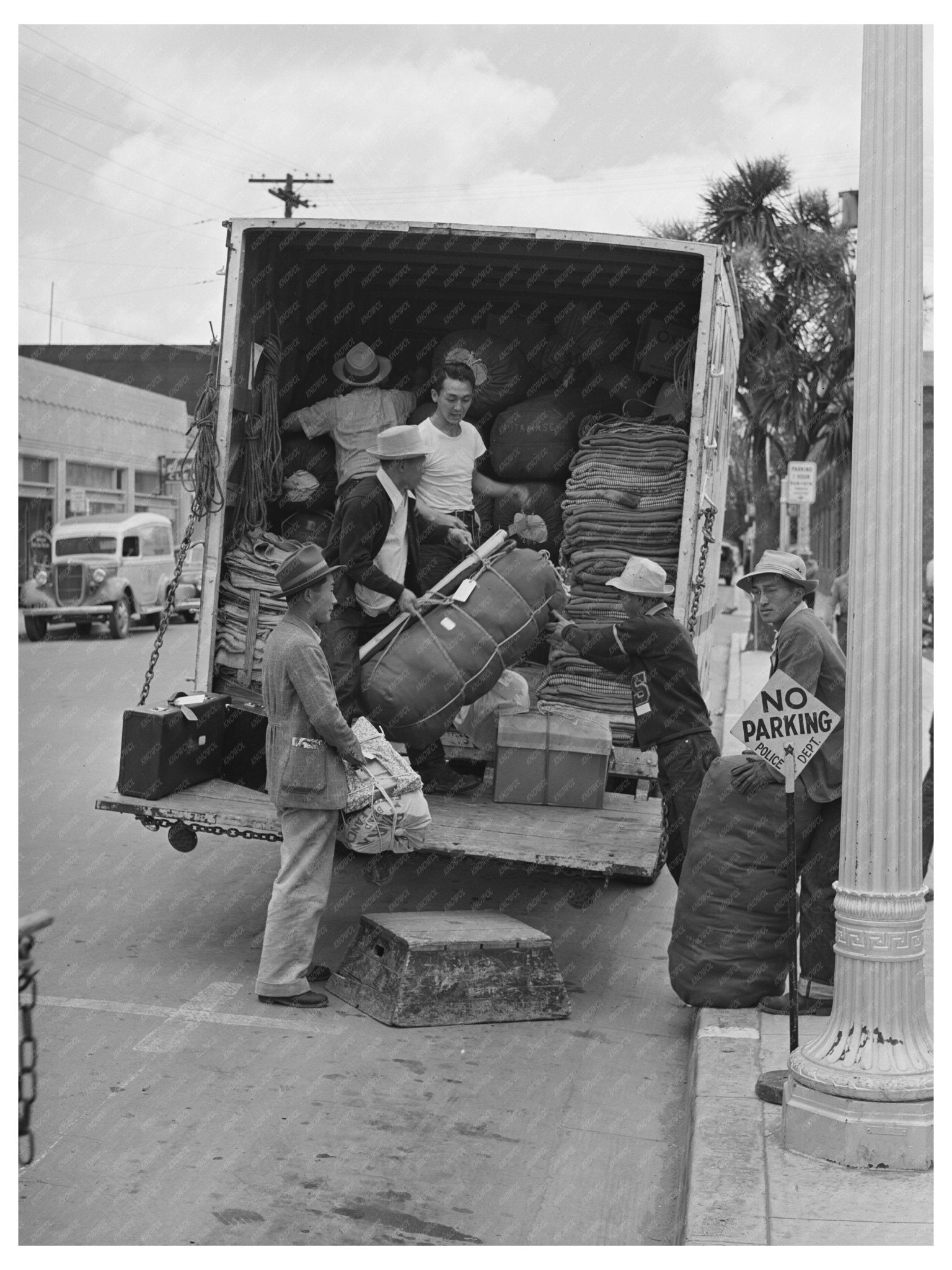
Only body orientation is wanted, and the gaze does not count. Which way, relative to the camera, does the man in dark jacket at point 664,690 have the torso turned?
to the viewer's left

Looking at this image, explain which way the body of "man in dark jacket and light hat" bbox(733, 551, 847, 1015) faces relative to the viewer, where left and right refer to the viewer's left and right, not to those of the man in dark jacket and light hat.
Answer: facing to the left of the viewer

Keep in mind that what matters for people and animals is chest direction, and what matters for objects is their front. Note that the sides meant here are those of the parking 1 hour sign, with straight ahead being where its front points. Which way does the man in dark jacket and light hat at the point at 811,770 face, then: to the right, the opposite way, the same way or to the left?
to the right

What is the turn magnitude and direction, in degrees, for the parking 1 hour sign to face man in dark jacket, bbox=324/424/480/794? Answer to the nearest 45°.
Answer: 0° — it already faces them

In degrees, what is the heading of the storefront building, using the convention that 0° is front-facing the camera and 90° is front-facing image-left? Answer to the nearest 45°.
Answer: approximately 315°

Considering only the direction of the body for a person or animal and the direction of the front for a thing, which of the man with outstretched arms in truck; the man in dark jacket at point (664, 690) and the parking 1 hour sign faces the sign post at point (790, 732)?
the parking 1 hour sign

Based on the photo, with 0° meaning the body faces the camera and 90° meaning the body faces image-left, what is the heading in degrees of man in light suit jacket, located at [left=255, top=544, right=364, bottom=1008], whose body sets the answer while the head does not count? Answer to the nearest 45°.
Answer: approximately 270°

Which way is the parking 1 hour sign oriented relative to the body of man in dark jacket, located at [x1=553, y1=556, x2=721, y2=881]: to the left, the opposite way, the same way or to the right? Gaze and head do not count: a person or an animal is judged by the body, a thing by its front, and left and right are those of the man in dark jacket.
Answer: to the left

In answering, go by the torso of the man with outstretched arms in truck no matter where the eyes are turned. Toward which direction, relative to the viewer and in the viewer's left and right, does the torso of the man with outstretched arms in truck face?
facing away from the viewer

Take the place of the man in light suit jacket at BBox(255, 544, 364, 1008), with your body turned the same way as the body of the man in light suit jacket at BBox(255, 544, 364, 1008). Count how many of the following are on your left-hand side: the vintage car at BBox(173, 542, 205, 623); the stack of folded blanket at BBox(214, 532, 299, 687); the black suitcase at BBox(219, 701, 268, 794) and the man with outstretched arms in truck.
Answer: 4

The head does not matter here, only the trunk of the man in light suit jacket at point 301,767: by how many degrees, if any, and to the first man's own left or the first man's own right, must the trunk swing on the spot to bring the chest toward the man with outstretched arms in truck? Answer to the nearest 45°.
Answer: approximately 90° to the first man's own left

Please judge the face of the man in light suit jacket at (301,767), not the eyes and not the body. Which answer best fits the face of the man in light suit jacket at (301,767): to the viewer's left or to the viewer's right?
to the viewer's right
